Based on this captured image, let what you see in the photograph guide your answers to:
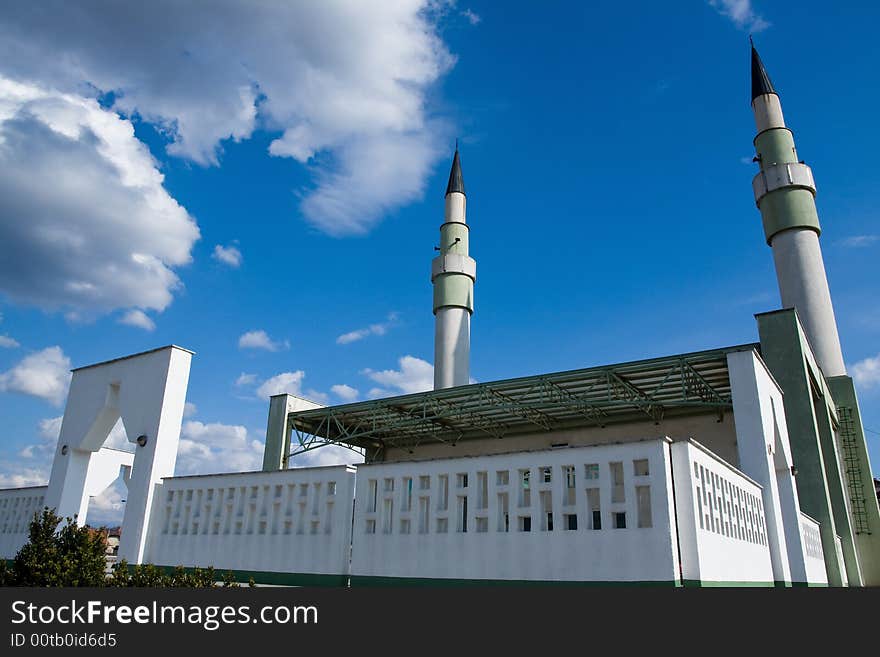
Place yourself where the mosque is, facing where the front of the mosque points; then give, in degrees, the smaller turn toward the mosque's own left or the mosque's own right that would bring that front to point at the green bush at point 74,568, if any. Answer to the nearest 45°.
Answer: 0° — it already faces it

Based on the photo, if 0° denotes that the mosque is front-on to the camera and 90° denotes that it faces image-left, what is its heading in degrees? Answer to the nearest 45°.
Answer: approximately 45°
